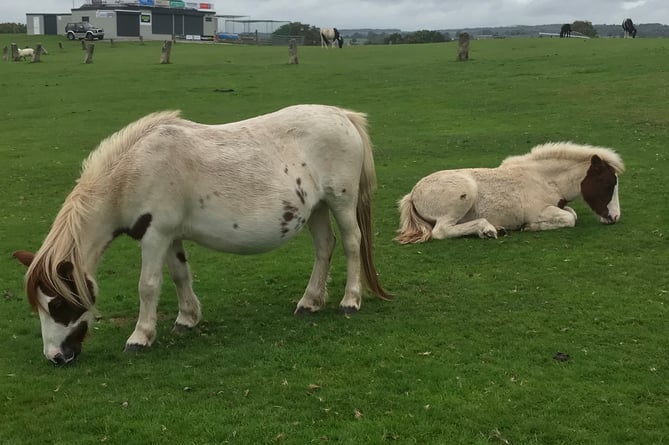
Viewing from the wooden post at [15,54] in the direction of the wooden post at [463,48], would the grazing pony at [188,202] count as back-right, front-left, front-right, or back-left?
front-right

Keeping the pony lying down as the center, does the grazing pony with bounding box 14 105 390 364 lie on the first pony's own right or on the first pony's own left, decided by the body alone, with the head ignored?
on the first pony's own right

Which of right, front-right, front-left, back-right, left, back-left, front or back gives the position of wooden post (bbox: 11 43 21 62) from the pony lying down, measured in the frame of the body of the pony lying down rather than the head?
back-left

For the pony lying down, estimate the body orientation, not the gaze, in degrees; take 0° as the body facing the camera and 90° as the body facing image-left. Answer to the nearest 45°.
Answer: approximately 270°

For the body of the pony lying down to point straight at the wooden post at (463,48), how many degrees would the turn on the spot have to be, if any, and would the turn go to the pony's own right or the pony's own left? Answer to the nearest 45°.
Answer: approximately 90° to the pony's own left
